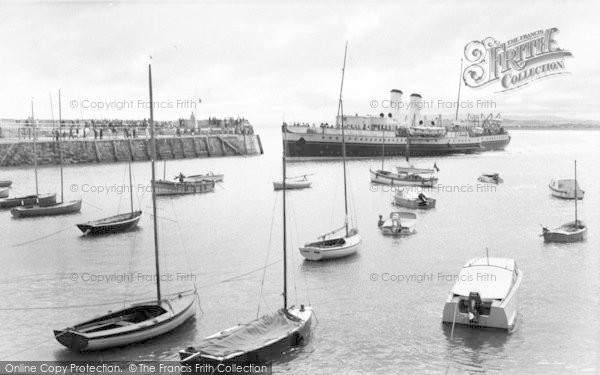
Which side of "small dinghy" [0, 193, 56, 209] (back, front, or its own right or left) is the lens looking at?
right

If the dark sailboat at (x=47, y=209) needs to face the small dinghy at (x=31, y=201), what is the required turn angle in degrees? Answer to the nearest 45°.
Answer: approximately 90° to its left

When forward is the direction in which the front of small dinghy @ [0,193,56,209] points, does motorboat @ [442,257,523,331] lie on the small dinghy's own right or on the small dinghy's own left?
on the small dinghy's own right

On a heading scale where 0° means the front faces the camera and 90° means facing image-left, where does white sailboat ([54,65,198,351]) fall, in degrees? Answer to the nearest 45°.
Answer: approximately 225°

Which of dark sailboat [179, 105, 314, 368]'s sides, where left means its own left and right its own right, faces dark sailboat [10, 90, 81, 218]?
left

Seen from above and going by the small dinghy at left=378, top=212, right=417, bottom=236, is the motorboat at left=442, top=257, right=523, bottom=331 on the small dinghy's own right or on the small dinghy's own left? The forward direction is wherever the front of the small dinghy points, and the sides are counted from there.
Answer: on the small dinghy's own right

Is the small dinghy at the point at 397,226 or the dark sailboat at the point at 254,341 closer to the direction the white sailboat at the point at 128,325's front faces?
the small dinghy

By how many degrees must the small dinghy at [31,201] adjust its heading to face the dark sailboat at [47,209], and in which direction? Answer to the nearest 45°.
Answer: approximately 90° to its right

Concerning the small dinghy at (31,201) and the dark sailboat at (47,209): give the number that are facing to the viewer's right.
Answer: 2

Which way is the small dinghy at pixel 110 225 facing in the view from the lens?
facing away from the viewer and to the right of the viewer
